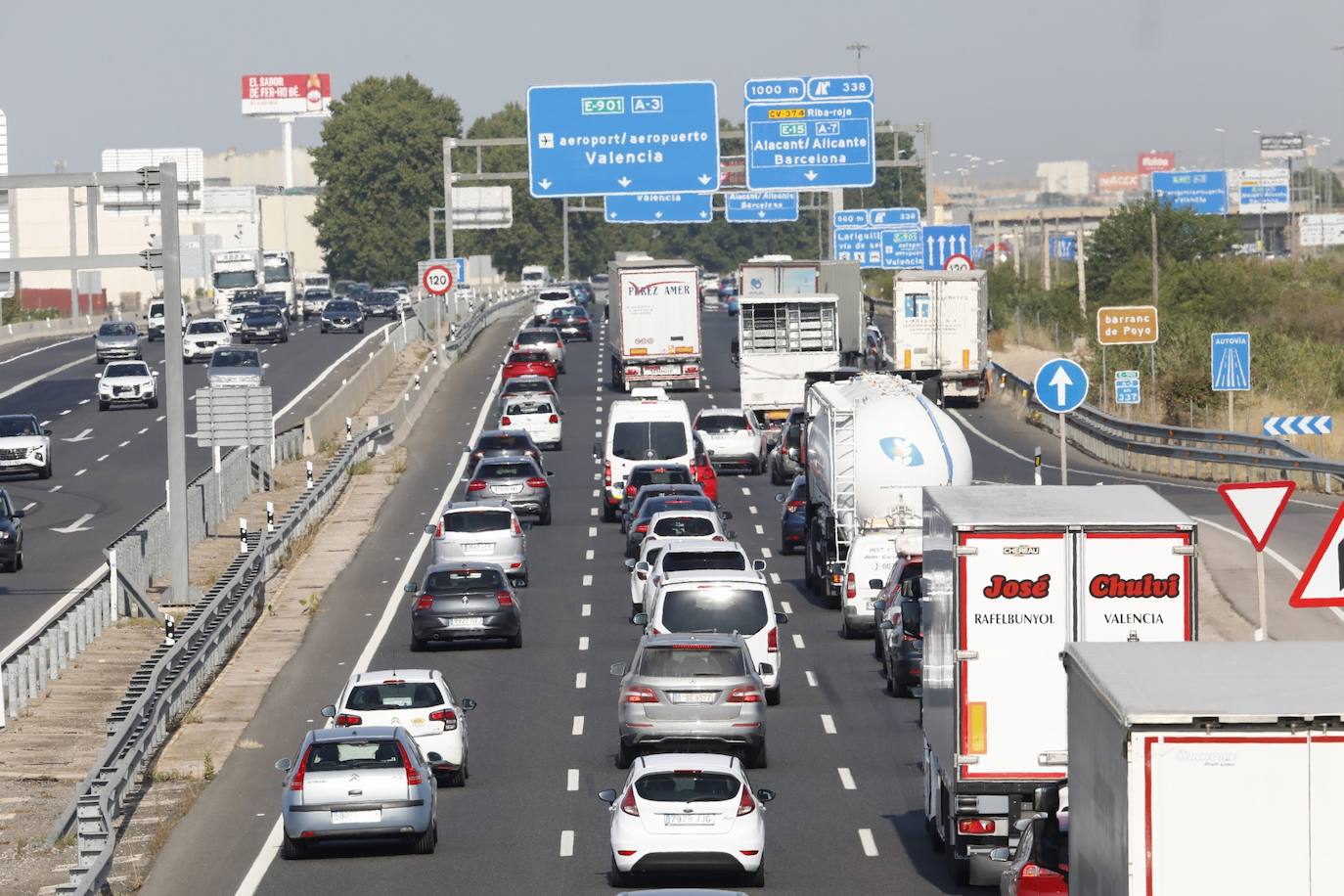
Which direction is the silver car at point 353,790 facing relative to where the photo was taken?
away from the camera

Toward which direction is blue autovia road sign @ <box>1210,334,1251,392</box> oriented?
toward the camera

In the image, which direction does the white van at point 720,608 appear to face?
away from the camera

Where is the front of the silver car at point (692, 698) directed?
away from the camera

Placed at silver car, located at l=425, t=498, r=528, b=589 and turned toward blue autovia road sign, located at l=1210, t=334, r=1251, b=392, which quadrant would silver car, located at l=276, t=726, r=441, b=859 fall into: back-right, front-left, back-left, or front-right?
back-right

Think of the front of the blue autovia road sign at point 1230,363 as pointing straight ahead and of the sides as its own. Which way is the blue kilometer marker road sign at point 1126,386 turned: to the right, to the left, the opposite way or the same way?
the same way

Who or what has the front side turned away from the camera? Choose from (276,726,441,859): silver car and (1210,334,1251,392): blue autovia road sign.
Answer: the silver car

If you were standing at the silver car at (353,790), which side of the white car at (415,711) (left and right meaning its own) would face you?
back

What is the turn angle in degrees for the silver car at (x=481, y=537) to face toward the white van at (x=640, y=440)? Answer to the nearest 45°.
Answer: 0° — it already faces it

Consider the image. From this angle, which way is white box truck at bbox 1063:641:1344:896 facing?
away from the camera

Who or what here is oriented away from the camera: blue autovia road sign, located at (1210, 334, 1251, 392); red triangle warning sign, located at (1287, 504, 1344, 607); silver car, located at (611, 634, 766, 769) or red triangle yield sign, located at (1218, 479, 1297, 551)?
the silver car

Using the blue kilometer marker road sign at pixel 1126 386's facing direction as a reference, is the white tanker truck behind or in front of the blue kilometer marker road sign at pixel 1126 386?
in front

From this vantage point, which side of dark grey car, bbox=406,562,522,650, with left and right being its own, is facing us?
back

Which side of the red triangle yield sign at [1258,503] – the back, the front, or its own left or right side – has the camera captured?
front

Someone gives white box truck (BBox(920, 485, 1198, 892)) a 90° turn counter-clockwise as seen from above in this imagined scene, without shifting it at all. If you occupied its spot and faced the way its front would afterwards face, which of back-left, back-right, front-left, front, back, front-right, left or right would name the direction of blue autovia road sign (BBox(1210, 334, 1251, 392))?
right

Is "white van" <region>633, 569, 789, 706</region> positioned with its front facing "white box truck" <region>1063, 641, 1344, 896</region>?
no

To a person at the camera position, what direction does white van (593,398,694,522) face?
facing away from the viewer

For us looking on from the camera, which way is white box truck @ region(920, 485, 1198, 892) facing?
facing away from the viewer

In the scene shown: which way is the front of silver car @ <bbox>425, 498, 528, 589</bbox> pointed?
away from the camera

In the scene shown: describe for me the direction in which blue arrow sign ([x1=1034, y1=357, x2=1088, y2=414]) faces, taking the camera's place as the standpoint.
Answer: facing the viewer
